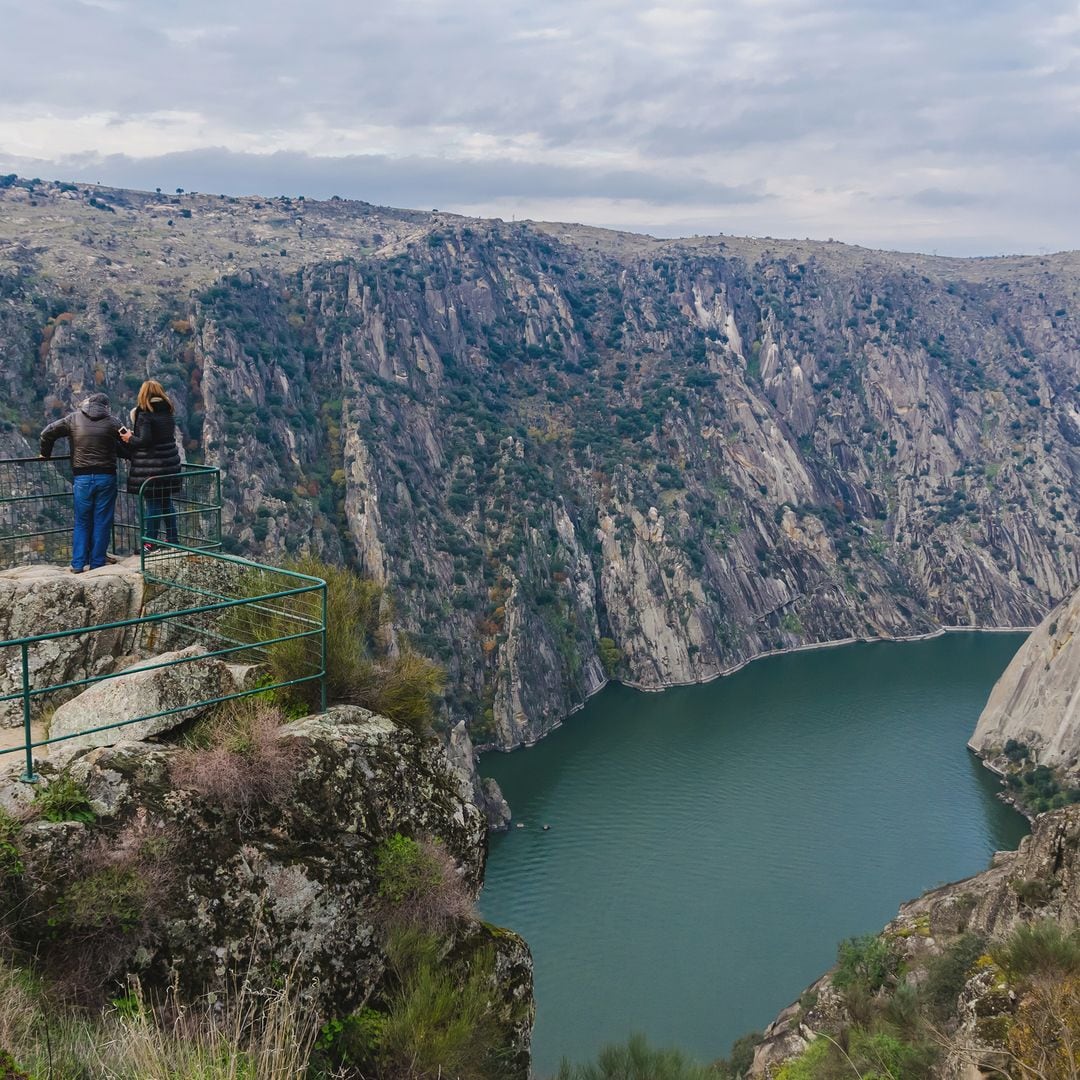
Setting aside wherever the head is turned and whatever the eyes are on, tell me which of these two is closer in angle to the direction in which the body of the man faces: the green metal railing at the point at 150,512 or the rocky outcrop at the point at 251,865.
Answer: the green metal railing

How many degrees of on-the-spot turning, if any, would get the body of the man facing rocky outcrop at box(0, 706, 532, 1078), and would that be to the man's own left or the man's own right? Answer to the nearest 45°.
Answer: approximately 180°

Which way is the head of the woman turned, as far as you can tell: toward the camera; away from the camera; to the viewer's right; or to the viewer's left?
away from the camera

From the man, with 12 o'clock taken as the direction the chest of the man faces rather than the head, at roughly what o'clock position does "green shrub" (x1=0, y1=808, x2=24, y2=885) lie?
The green shrub is roughly at 6 o'clock from the man.

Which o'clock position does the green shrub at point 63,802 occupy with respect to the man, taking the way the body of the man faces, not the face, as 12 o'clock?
The green shrub is roughly at 6 o'clock from the man.

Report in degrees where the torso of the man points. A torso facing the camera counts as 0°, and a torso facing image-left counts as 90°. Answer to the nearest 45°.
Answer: approximately 180°

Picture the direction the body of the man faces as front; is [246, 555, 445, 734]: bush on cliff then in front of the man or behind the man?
behind

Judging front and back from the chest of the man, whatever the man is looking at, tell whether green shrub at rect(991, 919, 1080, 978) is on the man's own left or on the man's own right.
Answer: on the man's own right
